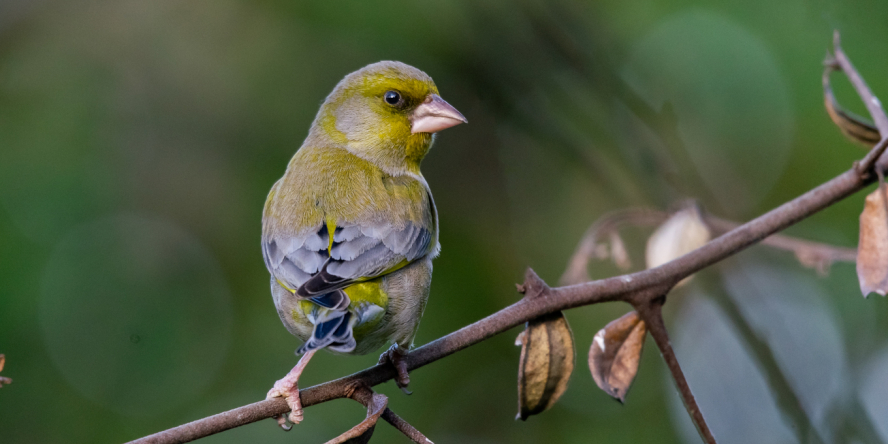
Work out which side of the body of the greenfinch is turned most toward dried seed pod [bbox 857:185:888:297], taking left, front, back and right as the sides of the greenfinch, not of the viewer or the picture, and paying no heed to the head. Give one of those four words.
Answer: right

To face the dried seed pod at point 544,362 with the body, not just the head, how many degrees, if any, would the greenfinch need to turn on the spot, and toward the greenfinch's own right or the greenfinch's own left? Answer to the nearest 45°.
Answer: approximately 90° to the greenfinch's own right

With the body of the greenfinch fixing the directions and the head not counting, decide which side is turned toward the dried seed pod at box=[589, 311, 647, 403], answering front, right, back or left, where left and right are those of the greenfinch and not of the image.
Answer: right

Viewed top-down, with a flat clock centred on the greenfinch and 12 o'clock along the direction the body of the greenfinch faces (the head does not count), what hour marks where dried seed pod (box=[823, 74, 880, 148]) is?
The dried seed pod is roughly at 2 o'clock from the greenfinch.

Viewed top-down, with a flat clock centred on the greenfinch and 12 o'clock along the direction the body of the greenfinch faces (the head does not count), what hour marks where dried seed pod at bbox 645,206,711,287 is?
The dried seed pod is roughly at 2 o'clock from the greenfinch.

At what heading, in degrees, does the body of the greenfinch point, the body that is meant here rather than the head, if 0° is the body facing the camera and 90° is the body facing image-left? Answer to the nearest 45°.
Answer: approximately 225°
